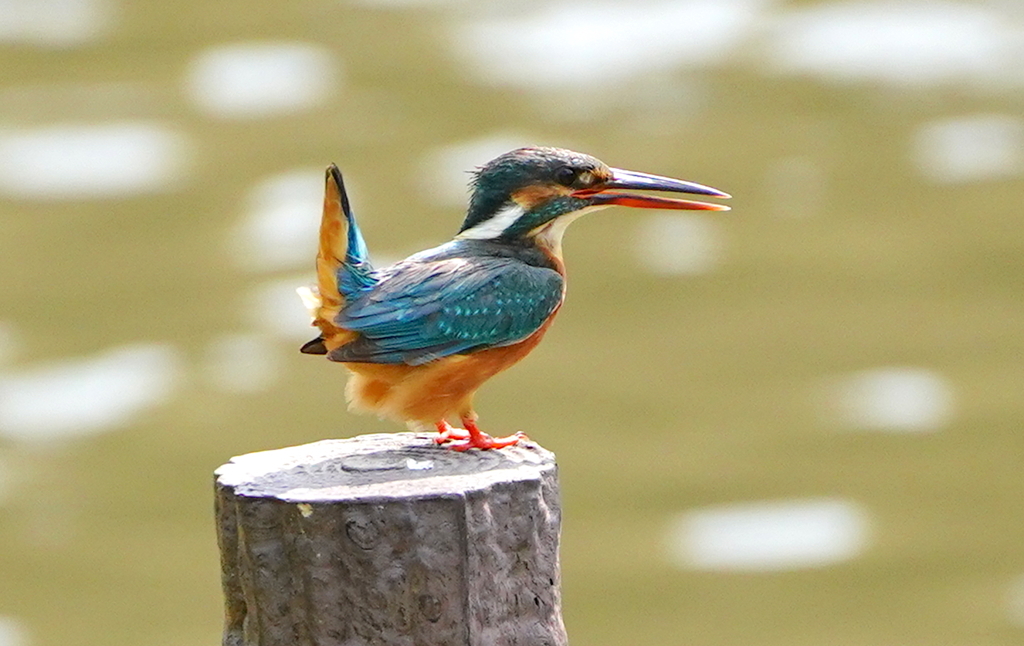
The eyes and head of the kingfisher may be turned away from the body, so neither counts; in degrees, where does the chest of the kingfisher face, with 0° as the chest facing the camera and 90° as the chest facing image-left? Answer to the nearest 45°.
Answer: approximately 270°
